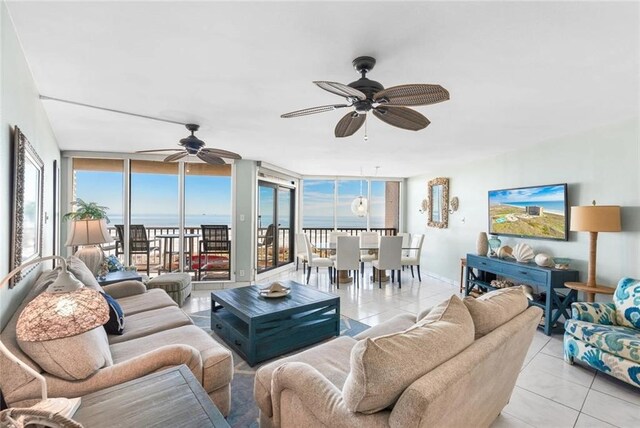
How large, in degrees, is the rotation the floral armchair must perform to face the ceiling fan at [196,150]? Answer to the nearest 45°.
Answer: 0° — it already faces it

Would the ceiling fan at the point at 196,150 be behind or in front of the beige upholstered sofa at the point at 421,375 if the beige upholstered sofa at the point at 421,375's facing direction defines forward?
in front

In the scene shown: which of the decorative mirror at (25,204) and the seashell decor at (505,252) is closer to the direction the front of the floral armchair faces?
the decorative mirror

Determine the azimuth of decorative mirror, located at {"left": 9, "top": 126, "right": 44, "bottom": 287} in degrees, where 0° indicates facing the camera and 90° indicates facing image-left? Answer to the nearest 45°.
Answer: approximately 315°

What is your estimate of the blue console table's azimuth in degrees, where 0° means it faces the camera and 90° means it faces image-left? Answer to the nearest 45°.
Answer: approximately 45°

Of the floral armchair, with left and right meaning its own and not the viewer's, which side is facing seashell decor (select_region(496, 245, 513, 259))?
right

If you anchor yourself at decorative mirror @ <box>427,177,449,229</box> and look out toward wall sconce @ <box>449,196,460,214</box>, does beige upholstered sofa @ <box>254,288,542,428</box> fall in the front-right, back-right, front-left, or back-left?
front-right

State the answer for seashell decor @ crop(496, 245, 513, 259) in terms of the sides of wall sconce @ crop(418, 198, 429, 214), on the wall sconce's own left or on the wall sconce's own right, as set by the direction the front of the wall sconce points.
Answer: on the wall sconce's own left

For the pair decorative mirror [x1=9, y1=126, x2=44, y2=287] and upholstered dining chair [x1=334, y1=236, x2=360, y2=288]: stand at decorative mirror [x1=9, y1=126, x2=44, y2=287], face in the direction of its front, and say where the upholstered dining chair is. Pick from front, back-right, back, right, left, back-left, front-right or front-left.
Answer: front-left

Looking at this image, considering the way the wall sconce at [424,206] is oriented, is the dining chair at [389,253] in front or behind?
in front

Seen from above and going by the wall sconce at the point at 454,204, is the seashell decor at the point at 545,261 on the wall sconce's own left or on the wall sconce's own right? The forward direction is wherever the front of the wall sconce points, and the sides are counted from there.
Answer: on the wall sconce's own left

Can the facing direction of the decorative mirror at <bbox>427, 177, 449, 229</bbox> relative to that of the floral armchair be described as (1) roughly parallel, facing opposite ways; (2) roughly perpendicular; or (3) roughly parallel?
roughly parallel

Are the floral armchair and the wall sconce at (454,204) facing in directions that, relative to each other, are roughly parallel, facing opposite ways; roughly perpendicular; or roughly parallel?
roughly parallel

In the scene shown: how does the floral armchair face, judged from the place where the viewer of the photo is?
facing the viewer and to the left of the viewer
